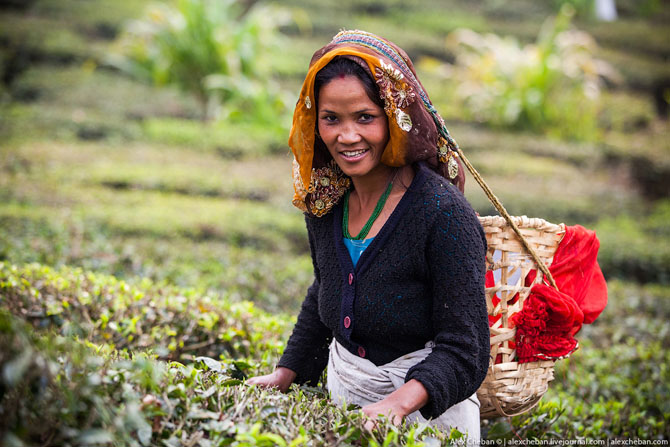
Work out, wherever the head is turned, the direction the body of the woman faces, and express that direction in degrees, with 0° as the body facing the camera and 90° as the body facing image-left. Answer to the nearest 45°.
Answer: approximately 45°
